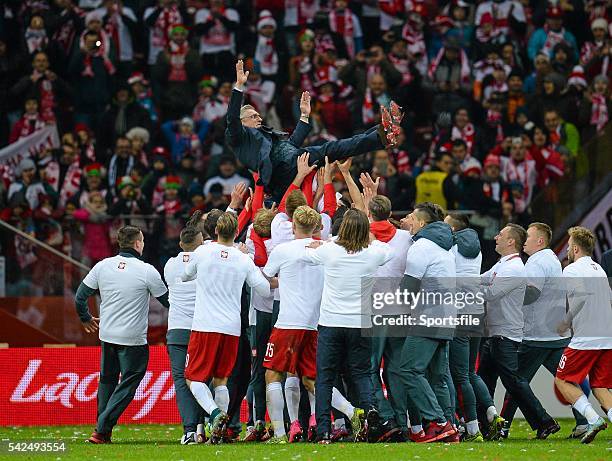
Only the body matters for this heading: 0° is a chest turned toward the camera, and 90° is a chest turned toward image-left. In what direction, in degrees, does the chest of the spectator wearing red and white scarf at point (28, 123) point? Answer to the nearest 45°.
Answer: approximately 0°

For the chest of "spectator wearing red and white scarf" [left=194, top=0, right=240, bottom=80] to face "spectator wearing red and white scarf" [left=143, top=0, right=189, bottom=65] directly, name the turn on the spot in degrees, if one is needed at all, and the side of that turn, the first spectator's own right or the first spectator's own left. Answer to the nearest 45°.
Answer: approximately 90° to the first spectator's own right

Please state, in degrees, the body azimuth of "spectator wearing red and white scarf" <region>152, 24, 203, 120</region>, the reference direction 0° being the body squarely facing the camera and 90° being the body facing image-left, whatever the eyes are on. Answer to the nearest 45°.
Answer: approximately 0°

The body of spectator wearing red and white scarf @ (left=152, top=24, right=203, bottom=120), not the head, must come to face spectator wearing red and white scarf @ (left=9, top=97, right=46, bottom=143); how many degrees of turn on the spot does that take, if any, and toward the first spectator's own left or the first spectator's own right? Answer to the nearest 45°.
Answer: approximately 90° to the first spectator's own right

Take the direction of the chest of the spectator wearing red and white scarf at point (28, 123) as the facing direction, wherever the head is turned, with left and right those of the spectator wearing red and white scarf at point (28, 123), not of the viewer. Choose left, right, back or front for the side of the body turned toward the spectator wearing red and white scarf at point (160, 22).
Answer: left

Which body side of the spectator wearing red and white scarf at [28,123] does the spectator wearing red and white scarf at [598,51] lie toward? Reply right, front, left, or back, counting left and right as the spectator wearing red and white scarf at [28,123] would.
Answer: left

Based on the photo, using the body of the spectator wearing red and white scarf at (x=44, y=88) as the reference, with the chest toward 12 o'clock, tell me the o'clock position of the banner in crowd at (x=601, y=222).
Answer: The banner in crowd is roughly at 10 o'clock from the spectator wearing red and white scarf.

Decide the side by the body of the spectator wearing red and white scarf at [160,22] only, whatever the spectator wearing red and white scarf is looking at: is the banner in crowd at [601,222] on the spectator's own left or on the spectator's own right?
on the spectator's own left

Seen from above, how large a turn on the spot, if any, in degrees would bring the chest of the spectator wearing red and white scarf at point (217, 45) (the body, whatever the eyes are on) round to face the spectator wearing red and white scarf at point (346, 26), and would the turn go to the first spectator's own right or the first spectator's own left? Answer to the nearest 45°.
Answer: approximately 90° to the first spectator's own left
